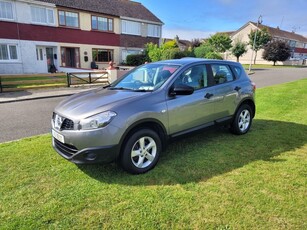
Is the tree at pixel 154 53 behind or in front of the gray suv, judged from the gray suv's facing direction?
behind

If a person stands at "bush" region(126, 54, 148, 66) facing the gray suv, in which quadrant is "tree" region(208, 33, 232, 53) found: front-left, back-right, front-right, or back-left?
back-left

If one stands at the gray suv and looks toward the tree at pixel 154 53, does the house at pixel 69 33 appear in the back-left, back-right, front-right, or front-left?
front-left

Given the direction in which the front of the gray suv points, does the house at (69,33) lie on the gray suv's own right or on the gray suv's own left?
on the gray suv's own right

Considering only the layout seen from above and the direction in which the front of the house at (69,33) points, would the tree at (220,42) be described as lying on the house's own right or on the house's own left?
on the house's own left

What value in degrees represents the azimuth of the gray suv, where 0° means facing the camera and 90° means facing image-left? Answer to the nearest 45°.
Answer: approximately 45°

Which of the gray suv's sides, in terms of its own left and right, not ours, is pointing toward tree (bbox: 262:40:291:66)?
back

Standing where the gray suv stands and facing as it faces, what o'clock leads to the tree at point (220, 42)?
The tree is roughly at 5 o'clock from the gray suv.

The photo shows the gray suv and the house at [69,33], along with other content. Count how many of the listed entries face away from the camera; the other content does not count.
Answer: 0

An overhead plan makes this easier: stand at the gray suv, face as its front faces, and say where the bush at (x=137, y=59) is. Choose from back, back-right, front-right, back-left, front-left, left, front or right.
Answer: back-right

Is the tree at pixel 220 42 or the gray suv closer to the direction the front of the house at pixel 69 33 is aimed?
the gray suv

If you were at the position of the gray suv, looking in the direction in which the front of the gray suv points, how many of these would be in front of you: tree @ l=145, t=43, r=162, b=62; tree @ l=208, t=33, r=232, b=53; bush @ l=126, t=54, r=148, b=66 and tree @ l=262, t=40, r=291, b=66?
0

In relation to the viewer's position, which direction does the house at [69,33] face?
facing the viewer and to the right of the viewer

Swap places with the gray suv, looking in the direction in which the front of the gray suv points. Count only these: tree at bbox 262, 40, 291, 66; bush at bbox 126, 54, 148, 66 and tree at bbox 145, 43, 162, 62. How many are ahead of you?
0

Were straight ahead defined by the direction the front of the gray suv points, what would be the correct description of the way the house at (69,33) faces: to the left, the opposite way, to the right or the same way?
to the left

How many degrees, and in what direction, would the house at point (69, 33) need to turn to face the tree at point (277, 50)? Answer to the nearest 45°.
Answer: approximately 45° to its left

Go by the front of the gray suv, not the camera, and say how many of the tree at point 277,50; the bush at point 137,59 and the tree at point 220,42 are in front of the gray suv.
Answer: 0
